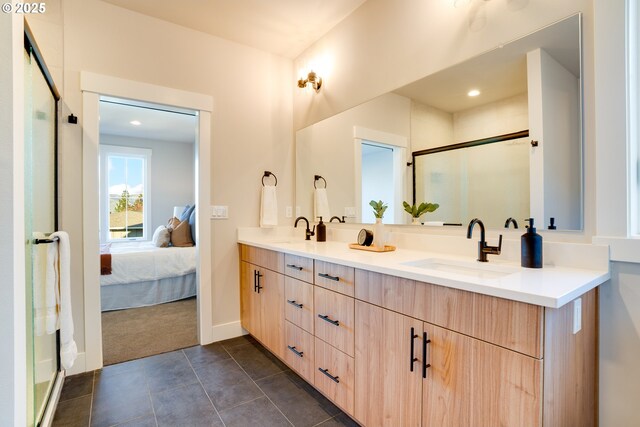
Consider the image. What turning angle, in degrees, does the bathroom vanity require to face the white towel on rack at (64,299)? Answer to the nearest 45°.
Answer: approximately 45° to its right

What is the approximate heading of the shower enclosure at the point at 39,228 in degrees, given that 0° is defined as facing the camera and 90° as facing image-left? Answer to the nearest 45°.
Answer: approximately 270°

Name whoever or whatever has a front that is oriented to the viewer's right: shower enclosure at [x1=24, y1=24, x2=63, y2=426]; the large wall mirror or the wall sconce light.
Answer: the shower enclosure

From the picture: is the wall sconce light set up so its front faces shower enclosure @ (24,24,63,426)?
yes

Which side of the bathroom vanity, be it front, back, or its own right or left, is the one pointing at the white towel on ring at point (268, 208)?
right

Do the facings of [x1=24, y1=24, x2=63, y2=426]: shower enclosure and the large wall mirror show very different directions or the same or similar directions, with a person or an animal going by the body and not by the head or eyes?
very different directions

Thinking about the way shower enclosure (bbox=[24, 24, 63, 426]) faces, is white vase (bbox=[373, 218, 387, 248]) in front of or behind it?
in front

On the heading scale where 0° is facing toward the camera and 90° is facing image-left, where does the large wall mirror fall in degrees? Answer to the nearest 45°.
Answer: approximately 45°

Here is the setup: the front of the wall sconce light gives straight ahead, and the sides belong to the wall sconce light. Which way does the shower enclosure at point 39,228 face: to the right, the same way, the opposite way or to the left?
the opposite way

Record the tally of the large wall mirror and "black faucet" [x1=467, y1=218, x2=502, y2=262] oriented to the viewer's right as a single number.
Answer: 0
